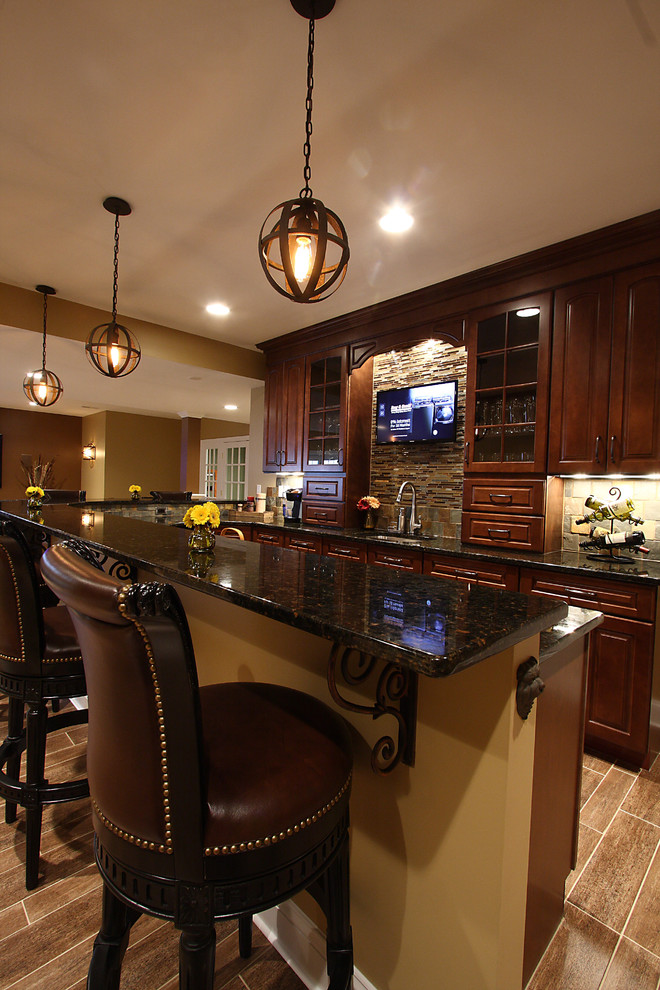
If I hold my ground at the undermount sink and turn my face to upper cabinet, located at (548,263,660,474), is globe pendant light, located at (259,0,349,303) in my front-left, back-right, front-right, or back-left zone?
front-right

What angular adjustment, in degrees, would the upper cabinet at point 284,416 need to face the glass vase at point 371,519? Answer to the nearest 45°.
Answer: approximately 90° to its left

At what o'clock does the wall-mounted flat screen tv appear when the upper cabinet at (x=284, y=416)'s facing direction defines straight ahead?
The wall-mounted flat screen tv is roughly at 9 o'clock from the upper cabinet.

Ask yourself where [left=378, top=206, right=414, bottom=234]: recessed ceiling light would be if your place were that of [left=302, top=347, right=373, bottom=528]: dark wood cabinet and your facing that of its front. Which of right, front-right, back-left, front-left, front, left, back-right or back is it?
front-left

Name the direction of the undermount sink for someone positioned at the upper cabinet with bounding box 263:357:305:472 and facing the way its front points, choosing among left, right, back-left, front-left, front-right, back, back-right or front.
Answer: left

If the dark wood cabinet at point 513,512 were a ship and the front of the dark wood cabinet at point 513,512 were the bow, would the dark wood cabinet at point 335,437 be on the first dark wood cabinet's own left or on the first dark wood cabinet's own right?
on the first dark wood cabinet's own right

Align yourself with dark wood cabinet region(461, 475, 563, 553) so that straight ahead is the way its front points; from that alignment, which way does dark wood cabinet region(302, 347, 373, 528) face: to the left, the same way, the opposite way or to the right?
the same way

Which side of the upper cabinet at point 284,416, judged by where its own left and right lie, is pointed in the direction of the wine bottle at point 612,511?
left

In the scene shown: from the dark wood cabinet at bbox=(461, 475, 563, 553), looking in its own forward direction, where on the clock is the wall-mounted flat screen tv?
The wall-mounted flat screen tv is roughly at 3 o'clock from the dark wood cabinet.

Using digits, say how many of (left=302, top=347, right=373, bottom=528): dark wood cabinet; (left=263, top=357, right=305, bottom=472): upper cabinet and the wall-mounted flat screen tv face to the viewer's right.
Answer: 0

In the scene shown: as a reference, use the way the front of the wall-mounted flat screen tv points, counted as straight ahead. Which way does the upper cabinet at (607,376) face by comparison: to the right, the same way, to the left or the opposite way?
the same way

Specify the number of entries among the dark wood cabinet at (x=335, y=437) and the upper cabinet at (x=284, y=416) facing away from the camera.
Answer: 0

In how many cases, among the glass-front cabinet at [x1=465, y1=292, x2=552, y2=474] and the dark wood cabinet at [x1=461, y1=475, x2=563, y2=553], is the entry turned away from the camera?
0

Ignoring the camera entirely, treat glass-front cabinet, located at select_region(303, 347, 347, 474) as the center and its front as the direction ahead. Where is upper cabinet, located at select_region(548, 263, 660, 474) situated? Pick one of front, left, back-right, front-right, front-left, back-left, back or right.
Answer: left

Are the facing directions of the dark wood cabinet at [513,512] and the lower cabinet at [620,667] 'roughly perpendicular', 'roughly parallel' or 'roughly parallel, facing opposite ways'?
roughly parallel

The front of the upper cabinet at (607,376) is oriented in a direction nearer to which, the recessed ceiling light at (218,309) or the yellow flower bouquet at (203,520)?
the yellow flower bouquet

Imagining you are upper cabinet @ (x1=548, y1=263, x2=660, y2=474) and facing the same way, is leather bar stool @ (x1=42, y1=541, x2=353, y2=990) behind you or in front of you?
in front

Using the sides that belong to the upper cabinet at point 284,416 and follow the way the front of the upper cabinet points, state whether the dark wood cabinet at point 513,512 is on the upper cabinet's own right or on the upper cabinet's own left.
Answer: on the upper cabinet's own left

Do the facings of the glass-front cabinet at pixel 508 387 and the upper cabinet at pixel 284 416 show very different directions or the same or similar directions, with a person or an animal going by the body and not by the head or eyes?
same or similar directions

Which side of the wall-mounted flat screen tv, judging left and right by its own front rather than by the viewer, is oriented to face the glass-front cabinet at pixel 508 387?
left

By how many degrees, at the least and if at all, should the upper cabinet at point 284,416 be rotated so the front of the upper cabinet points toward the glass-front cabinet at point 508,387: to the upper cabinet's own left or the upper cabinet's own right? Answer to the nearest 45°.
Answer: approximately 90° to the upper cabinet's own left

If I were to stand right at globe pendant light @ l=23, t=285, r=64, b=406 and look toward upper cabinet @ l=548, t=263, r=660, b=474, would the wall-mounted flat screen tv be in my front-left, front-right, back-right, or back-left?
front-left

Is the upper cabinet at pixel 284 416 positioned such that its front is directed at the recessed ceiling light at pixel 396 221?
no

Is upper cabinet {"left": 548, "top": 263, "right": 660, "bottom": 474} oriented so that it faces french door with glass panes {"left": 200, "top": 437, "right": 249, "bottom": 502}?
no

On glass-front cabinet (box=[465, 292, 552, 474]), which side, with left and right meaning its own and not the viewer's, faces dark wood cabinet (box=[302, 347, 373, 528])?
right
